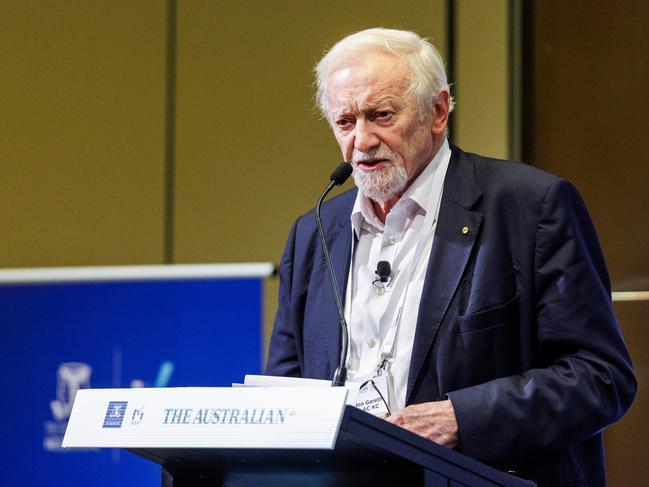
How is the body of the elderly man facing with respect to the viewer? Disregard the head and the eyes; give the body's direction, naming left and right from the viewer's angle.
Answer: facing the viewer and to the left of the viewer

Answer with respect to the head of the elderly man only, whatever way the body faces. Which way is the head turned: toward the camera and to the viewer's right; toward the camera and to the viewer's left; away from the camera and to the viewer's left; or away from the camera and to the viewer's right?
toward the camera and to the viewer's left

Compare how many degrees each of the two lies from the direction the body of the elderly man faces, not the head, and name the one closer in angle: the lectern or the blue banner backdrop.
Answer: the lectern

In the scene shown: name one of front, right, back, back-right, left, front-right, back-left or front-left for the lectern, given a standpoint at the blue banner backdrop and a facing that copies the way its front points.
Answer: front

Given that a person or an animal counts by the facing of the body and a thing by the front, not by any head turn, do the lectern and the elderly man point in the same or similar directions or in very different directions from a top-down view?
same or similar directions

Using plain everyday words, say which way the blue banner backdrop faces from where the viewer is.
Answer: facing the viewer

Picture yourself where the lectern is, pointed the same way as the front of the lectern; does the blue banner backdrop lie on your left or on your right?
on your right

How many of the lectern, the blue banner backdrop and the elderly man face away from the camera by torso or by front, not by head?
0

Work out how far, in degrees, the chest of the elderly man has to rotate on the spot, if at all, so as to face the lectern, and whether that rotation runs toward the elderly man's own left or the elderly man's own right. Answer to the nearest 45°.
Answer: approximately 45° to the elderly man's own left
